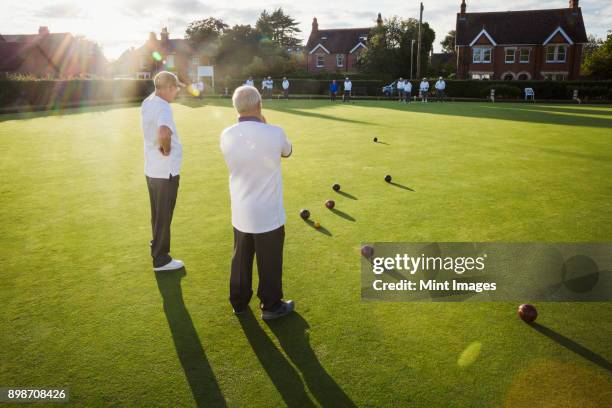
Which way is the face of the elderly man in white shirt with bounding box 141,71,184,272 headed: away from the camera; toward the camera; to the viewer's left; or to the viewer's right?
to the viewer's right

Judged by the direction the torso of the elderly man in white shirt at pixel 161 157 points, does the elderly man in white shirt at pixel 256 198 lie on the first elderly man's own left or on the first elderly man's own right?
on the first elderly man's own right

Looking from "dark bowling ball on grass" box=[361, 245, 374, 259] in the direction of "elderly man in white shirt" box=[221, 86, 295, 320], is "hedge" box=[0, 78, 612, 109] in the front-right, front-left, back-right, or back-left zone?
back-right

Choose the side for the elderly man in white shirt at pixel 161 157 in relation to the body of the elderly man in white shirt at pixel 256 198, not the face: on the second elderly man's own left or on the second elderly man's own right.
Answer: on the second elderly man's own left

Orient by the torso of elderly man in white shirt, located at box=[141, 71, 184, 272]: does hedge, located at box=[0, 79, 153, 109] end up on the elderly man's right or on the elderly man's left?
on the elderly man's left

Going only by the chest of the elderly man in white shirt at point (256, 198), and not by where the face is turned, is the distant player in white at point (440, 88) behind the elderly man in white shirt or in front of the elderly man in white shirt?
in front

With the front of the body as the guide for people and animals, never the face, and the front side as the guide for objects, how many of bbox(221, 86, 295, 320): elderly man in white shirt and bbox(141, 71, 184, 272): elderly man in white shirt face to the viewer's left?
0

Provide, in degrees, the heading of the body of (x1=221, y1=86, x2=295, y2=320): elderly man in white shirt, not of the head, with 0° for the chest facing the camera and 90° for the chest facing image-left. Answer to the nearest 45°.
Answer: approximately 225°
